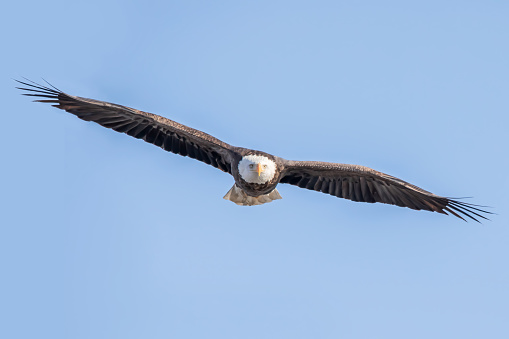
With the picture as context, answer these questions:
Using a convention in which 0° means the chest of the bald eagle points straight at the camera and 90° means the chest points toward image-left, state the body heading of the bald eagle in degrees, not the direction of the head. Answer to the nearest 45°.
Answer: approximately 0°
